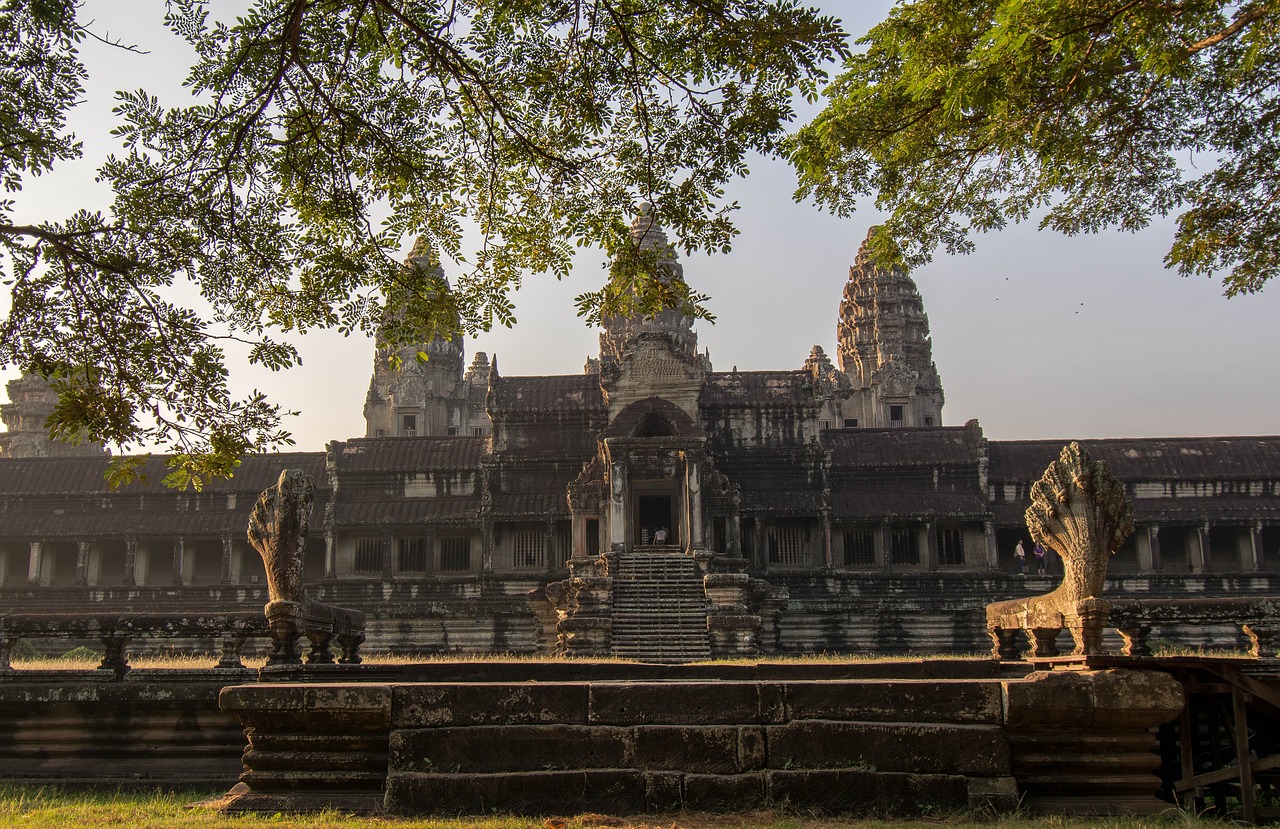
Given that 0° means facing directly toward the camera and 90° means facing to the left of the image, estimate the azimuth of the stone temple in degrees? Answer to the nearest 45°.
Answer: approximately 0°

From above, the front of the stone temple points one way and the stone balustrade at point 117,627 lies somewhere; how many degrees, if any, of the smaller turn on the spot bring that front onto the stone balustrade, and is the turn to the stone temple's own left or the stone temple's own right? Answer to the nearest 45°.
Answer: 0° — it already faces it

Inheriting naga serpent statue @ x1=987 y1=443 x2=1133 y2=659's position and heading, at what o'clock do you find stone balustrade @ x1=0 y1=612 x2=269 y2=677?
The stone balustrade is roughly at 4 o'clock from the naga serpent statue.

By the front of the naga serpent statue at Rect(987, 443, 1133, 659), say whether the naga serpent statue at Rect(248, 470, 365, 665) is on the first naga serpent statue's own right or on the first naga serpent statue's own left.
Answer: on the first naga serpent statue's own right

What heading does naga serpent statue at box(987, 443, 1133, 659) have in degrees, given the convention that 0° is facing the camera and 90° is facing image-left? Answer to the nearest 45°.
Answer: approximately 315°
